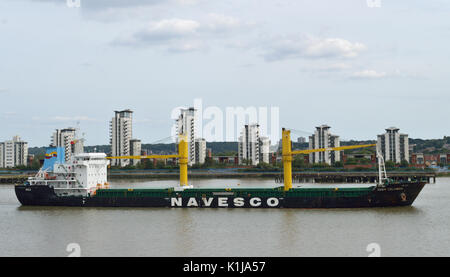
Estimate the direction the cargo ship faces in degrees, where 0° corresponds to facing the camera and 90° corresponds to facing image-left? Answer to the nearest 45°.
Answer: approximately 270°
